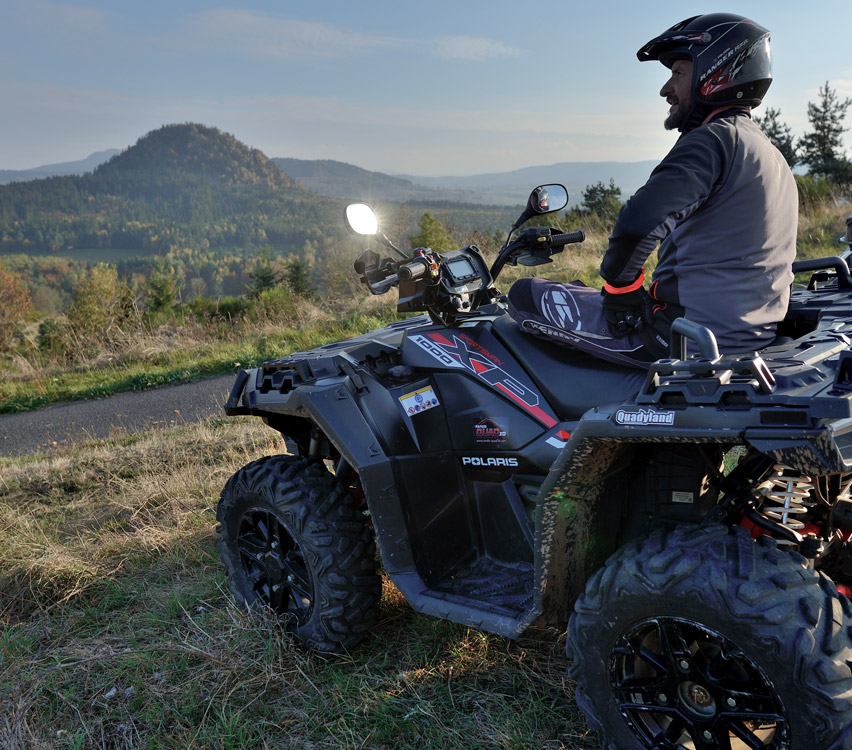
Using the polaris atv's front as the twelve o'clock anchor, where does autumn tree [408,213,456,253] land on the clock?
The autumn tree is roughly at 1 o'clock from the polaris atv.

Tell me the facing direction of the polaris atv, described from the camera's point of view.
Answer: facing away from the viewer and to the left of the viewer

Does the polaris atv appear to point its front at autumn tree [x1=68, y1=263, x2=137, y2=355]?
yes

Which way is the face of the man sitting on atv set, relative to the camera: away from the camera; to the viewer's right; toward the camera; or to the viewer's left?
to the viewer's left

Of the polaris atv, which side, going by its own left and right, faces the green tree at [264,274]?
front
